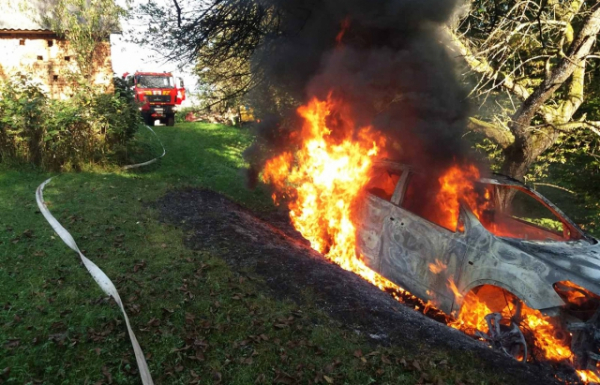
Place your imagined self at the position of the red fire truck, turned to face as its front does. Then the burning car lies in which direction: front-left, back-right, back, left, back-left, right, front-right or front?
front

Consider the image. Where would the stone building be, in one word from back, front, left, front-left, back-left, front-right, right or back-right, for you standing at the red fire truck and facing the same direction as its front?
front-right

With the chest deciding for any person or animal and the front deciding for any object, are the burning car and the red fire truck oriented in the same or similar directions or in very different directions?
same or similar directions

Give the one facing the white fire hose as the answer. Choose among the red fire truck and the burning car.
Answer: the red fire truck

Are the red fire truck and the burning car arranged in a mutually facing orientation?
no

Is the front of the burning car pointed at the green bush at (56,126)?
no

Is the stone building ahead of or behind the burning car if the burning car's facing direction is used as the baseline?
behind

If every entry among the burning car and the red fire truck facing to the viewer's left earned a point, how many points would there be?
0

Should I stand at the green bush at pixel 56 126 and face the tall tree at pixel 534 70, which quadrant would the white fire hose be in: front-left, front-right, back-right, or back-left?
front-right

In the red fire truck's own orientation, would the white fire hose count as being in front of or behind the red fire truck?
in front

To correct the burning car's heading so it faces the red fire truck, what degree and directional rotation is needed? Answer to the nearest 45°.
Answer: approximately 180°

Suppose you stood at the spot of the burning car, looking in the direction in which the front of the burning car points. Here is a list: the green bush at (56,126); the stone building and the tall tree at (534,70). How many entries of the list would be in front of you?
0

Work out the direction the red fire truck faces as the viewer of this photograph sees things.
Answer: facing the viewer
